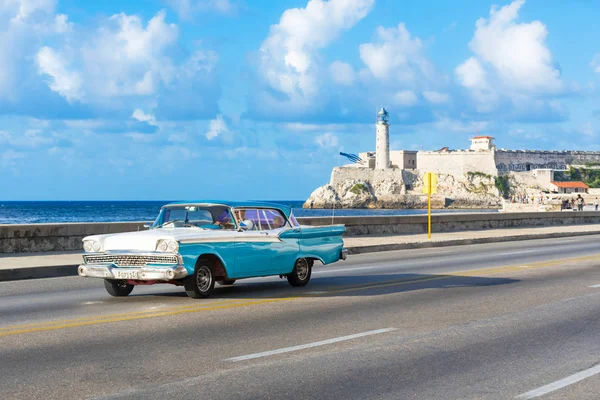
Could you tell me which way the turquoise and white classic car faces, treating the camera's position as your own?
facing the viewer and to the left of the viewer
